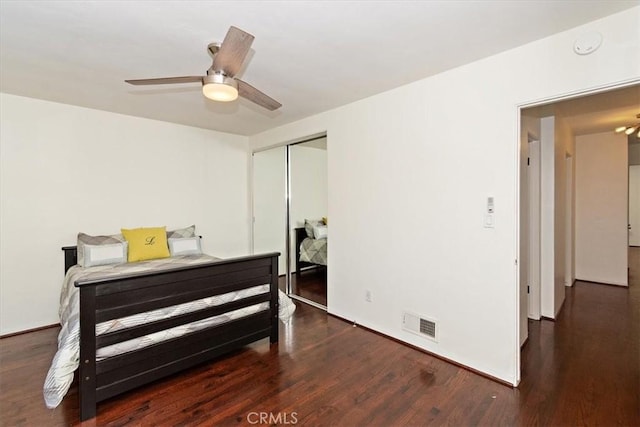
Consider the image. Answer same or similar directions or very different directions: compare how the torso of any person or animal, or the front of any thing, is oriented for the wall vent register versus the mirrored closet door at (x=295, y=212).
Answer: same or similar directions

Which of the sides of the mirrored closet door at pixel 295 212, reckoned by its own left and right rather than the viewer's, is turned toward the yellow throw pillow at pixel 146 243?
front

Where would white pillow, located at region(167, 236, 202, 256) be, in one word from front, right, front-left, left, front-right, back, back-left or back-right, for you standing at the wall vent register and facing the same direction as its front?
front-right

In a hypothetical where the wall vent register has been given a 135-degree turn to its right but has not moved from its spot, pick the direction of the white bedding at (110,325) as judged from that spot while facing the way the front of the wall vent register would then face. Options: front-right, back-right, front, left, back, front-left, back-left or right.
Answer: back-left

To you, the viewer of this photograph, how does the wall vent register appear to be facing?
facing the viewer and to the left of the viewer

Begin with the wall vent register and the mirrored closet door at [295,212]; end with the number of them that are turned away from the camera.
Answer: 0

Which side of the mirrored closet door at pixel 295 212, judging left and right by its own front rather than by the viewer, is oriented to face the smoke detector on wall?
left

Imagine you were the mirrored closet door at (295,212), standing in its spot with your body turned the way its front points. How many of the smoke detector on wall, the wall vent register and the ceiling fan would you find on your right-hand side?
0

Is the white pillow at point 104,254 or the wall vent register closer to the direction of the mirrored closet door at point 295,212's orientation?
the white pillow

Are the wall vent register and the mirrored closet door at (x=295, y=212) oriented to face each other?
no
